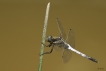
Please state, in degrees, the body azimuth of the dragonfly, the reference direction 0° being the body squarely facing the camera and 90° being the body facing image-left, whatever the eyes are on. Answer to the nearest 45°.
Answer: approximately 90°
